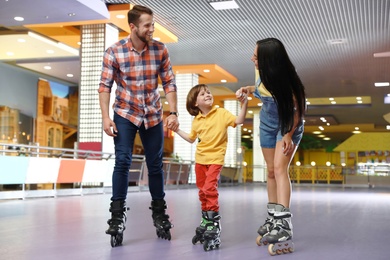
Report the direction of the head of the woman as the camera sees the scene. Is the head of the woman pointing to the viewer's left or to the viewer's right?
to the viewer's left

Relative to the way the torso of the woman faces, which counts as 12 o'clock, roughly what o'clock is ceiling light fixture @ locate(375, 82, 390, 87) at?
The ceiling light fixture is roughly at 5 o'clock from the woman.

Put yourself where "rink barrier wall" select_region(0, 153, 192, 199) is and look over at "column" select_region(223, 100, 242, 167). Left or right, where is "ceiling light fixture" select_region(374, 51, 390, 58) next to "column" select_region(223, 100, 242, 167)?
right

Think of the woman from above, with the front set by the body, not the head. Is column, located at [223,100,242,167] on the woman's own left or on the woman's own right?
on the woman's own right

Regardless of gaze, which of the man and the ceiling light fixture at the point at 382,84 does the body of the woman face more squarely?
the man

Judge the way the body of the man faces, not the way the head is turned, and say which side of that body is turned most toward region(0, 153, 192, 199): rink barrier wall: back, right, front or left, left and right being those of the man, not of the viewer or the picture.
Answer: back

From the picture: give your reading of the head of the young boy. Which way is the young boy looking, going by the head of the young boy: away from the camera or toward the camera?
toward the camera

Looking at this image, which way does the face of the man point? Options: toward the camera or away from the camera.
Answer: toward the camera

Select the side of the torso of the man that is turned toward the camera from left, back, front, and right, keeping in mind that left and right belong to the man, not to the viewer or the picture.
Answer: front

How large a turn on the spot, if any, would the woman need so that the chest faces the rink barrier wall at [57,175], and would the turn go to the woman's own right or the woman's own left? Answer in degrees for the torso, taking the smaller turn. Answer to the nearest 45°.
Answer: approximately 90° to the woman's own right

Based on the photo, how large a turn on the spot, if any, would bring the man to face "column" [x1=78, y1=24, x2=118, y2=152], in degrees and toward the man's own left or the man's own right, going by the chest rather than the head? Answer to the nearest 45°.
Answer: approximately 180°

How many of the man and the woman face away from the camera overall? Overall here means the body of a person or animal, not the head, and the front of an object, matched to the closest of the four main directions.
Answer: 0

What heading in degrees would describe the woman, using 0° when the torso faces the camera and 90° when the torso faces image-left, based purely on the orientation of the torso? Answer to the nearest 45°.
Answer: approximately 45°
